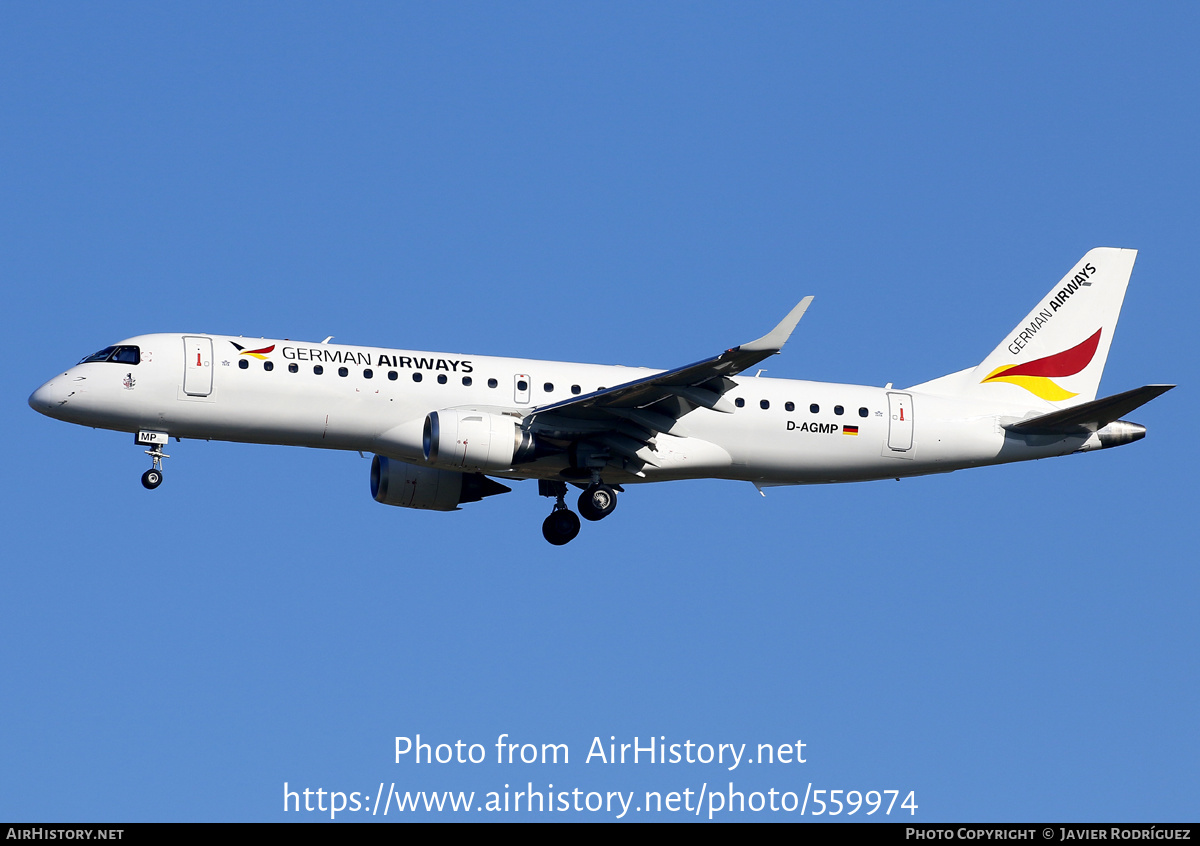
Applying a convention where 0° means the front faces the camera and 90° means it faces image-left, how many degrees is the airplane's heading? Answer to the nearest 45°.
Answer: approximately 90°
